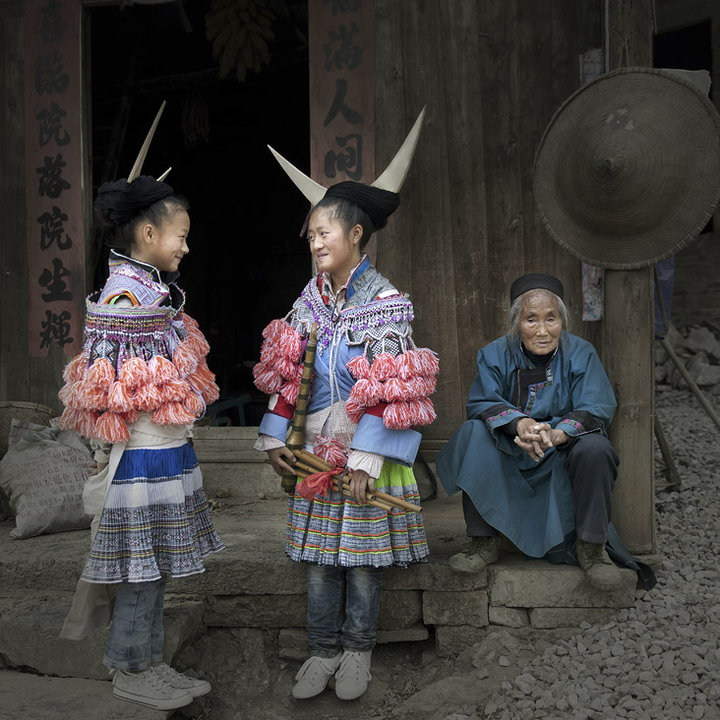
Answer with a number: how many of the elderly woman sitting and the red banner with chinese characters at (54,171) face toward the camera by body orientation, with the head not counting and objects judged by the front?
2

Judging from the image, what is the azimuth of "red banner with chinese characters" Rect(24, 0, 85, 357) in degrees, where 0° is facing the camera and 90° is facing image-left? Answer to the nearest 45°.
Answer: approximately 0°

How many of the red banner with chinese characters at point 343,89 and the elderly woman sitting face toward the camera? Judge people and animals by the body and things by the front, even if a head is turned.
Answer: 2
